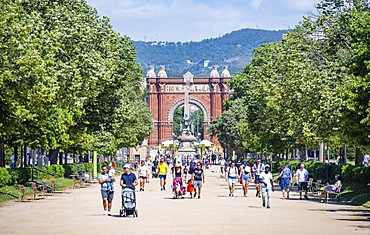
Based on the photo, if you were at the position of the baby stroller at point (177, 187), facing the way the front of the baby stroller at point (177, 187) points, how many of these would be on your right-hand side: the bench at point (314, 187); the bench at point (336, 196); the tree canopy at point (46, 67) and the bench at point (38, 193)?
2

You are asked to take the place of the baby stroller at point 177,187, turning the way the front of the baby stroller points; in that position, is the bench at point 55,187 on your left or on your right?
on your right

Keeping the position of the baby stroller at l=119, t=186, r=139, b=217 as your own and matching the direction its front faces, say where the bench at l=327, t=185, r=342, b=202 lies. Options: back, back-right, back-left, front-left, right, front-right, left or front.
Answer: back-left

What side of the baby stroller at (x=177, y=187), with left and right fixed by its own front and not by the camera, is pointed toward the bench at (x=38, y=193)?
right

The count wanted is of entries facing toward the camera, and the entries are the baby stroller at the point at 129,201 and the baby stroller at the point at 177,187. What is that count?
2

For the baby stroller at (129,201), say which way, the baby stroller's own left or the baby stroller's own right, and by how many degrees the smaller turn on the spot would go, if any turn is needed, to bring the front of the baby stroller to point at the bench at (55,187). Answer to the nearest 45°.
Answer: approximately 180°

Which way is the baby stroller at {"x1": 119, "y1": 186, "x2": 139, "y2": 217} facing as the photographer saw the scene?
facing the viewer

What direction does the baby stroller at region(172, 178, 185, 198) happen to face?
toward the camera

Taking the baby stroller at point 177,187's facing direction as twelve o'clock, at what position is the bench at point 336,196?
The bench is roughly at 9 o'clock from the baby stroller.

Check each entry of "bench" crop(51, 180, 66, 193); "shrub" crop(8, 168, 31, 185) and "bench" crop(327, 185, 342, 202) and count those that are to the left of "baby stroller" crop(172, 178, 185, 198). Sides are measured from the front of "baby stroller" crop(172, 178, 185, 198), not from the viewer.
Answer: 1

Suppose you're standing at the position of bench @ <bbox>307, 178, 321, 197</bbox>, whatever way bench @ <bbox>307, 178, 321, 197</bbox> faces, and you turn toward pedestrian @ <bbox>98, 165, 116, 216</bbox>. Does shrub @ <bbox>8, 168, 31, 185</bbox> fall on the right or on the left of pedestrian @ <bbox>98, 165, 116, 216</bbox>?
right

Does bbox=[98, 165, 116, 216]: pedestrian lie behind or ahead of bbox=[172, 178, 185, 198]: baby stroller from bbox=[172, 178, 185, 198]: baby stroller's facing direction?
ahead

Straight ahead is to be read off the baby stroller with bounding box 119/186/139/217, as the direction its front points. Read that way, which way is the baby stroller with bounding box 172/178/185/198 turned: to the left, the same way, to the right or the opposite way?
the same way
